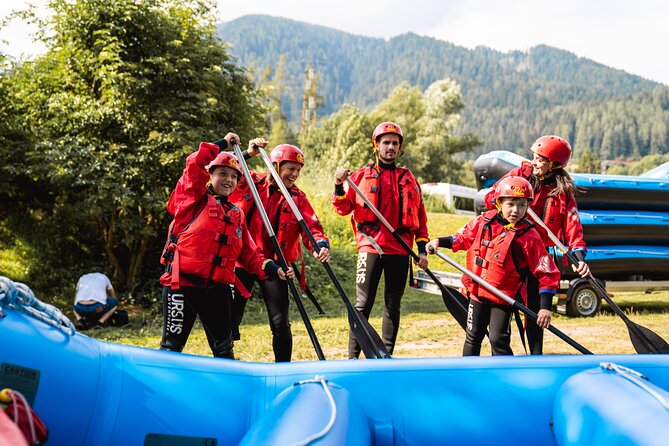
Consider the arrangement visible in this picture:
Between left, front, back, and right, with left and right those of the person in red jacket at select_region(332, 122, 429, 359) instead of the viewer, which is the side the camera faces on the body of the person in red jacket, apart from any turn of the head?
front

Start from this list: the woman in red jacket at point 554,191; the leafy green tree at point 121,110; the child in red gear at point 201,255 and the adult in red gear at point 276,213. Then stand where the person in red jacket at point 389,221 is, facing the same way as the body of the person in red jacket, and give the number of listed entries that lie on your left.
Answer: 1

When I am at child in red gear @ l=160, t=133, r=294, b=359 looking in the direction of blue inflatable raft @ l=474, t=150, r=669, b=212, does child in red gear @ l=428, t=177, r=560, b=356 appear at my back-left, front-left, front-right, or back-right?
front-right

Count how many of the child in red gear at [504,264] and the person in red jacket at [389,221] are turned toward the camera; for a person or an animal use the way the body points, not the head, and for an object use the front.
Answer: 2

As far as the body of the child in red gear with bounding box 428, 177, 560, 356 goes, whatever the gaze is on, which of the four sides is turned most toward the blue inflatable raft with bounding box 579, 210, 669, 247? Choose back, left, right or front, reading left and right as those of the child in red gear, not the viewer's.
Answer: back

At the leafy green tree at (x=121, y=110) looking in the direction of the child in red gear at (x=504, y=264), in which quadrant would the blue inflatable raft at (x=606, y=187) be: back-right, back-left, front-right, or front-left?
front-left

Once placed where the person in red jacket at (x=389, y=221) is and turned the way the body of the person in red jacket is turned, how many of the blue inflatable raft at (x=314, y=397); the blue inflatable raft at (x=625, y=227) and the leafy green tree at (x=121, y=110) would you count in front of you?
1

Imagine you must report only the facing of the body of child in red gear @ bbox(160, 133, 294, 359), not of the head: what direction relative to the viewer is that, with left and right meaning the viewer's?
facing the viewer and to the right of the viewer

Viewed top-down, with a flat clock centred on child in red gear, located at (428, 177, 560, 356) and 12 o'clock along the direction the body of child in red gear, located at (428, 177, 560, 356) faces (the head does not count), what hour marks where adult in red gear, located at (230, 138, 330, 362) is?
adult in red gear, located at (230, 138, 330, 362) is roughly at 3 o'clock from child in red gear, located at (428, 177, 560, 356).

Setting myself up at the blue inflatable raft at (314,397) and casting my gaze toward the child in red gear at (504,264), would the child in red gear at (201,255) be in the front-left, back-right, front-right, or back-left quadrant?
front-left

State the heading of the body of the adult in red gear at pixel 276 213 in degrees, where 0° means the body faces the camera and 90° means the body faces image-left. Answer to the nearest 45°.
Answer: approximately 315°

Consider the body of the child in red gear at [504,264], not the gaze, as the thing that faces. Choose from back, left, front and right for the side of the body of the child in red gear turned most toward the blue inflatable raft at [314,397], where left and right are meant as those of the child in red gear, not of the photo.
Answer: front

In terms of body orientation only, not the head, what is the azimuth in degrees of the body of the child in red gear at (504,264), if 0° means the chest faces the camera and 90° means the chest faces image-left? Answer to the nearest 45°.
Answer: approximately 0°
